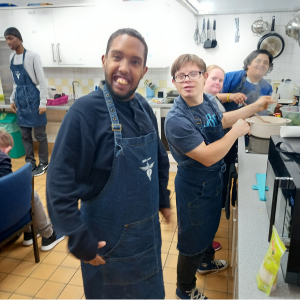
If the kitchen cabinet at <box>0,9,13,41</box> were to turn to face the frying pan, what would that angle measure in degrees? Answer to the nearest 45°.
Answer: approximately 45° to its left

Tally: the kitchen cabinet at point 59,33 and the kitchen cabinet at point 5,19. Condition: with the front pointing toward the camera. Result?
2

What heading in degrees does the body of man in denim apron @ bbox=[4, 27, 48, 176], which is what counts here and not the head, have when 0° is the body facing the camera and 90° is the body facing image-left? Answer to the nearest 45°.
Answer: approximately 45°

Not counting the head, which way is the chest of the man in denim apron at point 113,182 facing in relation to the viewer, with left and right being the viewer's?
facing the viewer and to the right of the viewer

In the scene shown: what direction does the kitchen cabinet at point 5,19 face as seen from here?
toward the camera

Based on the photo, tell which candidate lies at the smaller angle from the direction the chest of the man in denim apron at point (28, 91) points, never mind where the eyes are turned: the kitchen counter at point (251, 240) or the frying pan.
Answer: the kitchen counter

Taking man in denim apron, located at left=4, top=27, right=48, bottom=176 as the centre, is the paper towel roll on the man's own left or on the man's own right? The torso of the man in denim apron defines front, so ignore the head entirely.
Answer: on the man's own left

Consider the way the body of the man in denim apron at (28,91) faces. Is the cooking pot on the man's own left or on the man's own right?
on the man's own left

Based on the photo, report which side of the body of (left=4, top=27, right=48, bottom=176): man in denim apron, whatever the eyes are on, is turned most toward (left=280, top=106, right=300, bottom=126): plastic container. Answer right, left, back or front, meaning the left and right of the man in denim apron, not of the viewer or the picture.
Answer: left

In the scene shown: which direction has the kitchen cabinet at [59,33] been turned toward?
toward the camera

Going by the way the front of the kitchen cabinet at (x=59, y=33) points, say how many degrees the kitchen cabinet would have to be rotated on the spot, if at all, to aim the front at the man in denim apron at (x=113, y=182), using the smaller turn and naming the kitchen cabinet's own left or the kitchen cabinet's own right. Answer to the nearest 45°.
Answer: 0° — it already faces them

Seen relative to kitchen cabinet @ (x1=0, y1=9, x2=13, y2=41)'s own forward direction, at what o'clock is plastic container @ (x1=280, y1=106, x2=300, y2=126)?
The plastic container is roughly at 11 o'clock from the kitchen cabinet.
